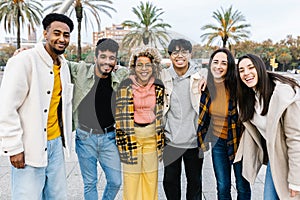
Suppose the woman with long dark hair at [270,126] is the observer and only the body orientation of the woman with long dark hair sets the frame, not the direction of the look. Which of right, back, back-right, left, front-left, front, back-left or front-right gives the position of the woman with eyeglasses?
front-right

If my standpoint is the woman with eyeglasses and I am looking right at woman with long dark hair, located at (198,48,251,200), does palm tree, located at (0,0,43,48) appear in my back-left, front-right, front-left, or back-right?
back-left

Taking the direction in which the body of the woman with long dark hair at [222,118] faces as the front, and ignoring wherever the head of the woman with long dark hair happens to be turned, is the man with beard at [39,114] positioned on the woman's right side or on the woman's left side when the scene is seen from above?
on the woman's right side

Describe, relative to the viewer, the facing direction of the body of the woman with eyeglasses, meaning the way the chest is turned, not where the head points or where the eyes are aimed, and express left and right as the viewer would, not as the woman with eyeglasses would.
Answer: facing the viewer

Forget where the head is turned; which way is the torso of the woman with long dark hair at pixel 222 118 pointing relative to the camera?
toward the camera

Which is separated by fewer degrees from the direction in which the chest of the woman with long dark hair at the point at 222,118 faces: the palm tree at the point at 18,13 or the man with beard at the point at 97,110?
the man with beard

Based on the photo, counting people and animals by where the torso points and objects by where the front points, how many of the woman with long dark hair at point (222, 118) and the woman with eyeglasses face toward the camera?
2

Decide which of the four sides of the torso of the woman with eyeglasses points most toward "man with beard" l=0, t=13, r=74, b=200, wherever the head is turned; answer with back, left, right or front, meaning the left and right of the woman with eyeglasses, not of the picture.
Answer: right

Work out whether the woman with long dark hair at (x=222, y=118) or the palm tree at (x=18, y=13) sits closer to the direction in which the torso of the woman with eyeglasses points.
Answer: the woman with long dark hair
